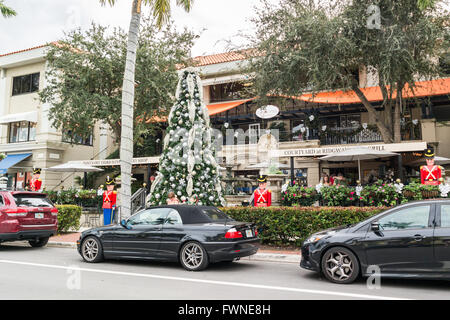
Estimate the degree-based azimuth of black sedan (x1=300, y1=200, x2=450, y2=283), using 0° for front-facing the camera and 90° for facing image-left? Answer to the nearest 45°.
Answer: approximately 90°

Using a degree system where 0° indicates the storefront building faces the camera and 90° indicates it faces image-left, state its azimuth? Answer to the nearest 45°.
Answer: approximately 0°

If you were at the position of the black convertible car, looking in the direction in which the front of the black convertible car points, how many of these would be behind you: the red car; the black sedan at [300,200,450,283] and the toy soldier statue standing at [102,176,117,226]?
1

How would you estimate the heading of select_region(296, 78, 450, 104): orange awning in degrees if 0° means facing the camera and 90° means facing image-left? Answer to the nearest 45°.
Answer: approximately 0°

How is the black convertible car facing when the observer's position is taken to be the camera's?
facing away from the viewer and to the left of the viewer

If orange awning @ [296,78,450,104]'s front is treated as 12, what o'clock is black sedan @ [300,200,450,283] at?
The black sedan is roughly at 12 o'clock from the orange awning.

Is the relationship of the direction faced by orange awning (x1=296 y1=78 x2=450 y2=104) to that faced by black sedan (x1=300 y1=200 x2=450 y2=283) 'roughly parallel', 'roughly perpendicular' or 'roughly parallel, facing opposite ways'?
roughly perpendicular

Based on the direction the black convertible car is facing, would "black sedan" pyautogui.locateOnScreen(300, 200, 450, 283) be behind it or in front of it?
behind

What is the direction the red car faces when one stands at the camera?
facing away from the viewer and to the left of the viewer

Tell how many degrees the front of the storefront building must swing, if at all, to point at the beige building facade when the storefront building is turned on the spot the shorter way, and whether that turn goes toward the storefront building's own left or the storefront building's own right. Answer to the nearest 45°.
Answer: approximately 90° to the storefront building's own right
